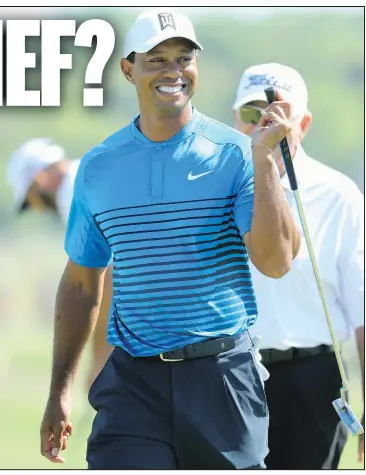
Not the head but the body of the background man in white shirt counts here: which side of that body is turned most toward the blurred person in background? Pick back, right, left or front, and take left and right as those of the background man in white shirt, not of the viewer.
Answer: right

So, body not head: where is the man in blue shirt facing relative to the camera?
toward the camera

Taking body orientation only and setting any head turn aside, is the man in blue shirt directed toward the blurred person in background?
no

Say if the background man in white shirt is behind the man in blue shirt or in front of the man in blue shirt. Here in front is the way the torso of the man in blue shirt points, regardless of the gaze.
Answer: behind

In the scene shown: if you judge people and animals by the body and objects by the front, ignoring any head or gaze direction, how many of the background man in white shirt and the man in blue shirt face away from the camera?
0

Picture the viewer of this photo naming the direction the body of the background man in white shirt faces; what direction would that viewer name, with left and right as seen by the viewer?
facing the viewer and to the left of the viewer

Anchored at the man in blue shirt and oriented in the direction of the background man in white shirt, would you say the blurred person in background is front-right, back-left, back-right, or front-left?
front-left
